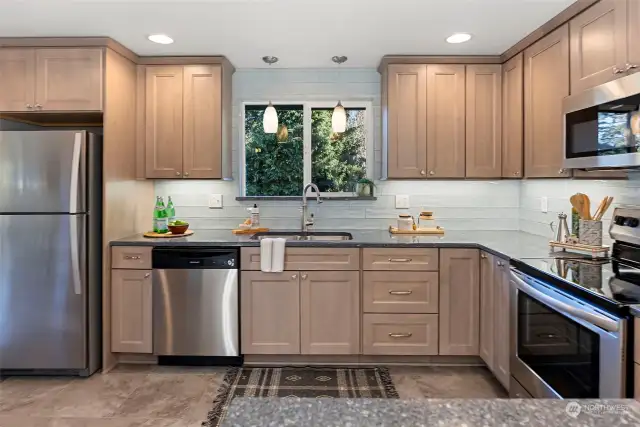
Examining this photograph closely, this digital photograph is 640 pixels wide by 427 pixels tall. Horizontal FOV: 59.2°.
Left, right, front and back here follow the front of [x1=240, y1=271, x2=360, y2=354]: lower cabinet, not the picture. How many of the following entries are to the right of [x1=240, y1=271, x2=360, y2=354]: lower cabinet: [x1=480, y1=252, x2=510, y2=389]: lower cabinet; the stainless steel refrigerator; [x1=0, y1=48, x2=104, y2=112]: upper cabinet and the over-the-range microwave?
2

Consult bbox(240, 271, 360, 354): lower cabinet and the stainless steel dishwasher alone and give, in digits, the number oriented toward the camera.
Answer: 2

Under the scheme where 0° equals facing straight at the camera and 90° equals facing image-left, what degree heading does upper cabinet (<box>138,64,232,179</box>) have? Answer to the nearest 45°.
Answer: approximately 0°

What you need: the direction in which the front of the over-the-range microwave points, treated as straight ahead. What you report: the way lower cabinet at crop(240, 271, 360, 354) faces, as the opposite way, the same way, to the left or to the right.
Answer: to the left

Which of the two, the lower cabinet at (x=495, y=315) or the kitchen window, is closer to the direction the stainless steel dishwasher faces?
the lower cabinet

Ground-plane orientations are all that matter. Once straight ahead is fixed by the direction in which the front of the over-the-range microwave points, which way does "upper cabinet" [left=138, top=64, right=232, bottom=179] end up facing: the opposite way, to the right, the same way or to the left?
to the left

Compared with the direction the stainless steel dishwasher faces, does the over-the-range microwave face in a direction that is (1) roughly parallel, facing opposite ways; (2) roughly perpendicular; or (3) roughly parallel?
roughly perpendicular

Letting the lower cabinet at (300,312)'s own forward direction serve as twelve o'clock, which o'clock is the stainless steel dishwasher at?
The stainless steel dishwasher is roughly at 3 o'clock from the lower cabinet.

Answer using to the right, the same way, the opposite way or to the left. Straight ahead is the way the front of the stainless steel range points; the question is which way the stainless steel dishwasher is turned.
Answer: to the left

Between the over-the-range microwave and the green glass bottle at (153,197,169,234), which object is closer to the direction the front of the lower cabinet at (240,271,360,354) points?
the over-the-range microwave
